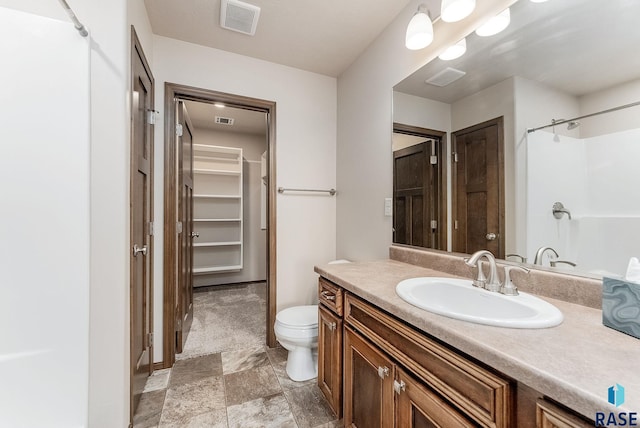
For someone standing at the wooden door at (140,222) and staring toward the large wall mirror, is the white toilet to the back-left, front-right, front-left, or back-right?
front-left

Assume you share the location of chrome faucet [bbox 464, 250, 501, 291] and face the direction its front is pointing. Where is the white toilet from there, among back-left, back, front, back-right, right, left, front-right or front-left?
front-right

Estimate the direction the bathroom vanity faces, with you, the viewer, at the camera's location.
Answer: facing the viewer and to the left of the viewer

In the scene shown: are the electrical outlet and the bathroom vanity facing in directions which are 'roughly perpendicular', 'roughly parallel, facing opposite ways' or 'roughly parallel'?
roughly parallel

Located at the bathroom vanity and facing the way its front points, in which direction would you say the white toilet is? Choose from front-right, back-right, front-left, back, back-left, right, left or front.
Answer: right

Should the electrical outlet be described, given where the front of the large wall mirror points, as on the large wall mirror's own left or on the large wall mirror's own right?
on the large wall mirror's own right

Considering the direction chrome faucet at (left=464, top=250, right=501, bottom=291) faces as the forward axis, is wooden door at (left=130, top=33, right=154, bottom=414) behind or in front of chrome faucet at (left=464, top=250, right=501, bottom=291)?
in front

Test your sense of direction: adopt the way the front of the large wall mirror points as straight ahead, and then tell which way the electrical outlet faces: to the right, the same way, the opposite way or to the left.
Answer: the same way

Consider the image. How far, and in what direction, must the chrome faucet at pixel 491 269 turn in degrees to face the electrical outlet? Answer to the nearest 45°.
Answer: approximately 90° to its right

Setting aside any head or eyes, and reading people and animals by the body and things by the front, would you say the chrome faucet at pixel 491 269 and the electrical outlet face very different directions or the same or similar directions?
same or similar directions
